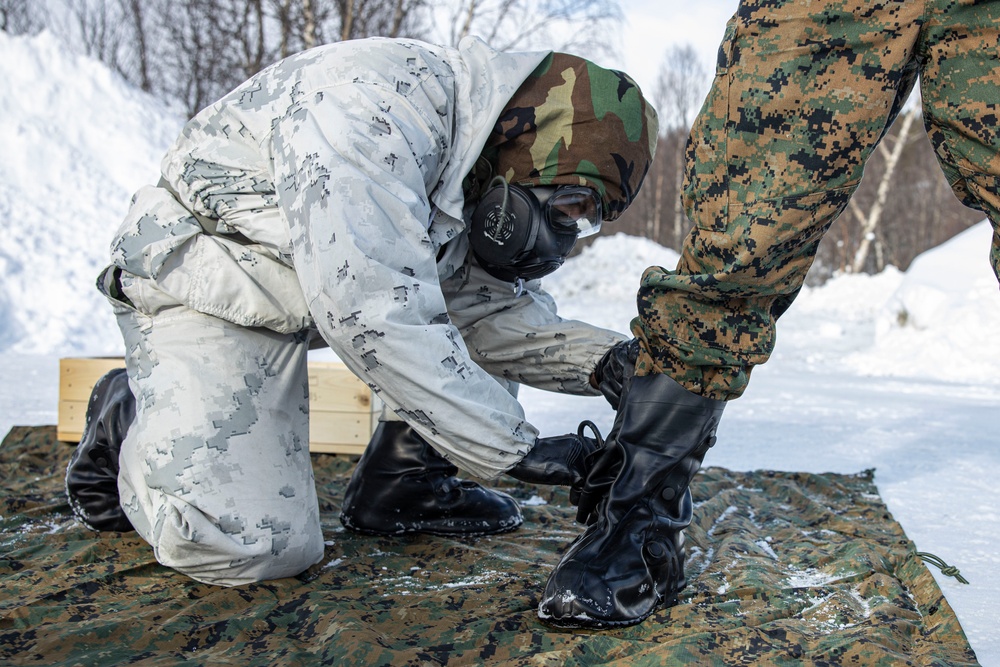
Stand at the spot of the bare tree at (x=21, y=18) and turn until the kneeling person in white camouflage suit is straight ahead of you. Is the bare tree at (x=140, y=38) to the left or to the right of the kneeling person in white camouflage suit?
left

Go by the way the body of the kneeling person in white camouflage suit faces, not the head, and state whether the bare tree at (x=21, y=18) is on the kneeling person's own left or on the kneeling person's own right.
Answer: on the kneeling person's own left

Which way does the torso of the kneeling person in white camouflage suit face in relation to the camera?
to the viewer's right

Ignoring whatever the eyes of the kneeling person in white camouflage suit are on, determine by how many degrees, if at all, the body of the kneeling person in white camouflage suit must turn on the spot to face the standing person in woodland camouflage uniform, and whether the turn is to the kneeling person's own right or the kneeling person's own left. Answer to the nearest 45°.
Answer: approximately 45° to the kneeling person's own right

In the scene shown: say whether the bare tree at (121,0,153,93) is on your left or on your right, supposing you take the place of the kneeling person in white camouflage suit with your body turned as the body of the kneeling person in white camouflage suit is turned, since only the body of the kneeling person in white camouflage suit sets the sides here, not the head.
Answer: on your left

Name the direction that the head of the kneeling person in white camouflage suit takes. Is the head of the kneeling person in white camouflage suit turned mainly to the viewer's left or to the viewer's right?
to the viewer's right

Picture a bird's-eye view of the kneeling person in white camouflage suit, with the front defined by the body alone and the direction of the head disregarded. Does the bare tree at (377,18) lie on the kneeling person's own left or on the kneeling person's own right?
on the kneeling person's own left
